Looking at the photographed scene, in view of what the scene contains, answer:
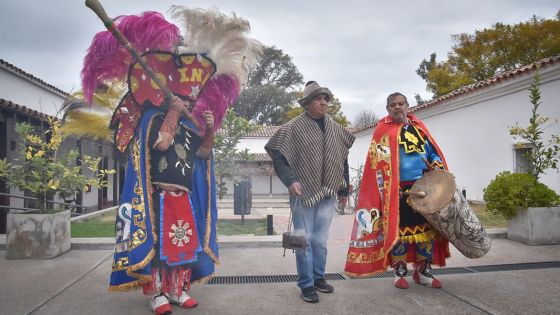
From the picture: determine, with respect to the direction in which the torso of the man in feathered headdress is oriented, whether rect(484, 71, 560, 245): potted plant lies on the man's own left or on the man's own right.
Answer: on the man's own left

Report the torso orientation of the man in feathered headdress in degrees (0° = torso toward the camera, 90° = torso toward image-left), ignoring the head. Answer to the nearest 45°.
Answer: approximately 315°

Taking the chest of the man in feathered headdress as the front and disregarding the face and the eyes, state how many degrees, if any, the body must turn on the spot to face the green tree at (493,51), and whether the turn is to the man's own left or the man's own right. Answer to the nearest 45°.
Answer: approximately 90° to the man's own left

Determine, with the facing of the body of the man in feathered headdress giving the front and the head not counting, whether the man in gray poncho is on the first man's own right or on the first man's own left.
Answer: on the first man's own left

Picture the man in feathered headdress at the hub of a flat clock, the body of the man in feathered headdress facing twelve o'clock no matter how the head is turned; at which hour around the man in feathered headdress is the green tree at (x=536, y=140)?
The green tree is roughly at 10 o'clock from the man in feathered headdress.
